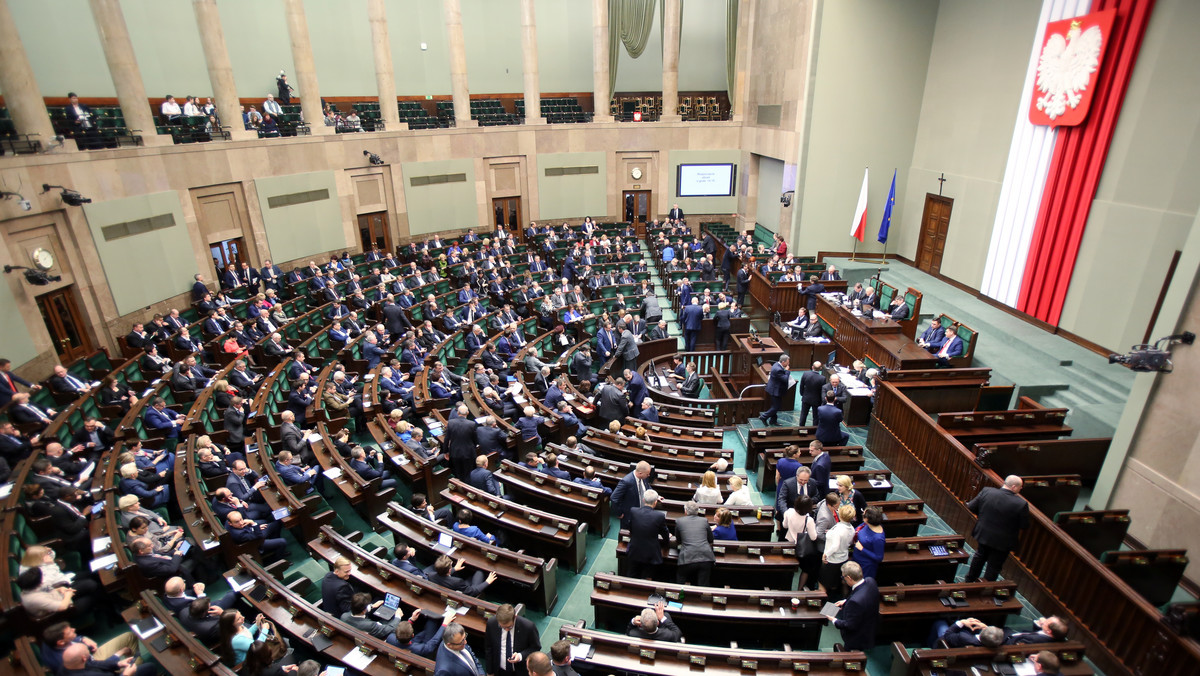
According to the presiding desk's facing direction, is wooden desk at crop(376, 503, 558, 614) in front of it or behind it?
in front

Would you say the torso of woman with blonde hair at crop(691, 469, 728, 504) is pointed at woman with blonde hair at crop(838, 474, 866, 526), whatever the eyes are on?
no

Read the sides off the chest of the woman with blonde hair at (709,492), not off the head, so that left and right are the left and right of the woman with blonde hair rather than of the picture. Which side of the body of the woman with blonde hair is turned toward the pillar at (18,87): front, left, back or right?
left

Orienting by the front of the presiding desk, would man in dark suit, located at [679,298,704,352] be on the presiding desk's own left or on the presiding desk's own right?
on the presiding desk's own right

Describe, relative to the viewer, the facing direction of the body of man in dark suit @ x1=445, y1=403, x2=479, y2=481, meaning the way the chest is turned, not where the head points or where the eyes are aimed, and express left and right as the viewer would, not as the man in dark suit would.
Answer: facing away from the viewer

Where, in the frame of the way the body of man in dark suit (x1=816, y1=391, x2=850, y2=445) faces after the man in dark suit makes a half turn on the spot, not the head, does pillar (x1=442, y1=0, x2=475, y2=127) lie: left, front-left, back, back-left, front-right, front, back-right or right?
back-right

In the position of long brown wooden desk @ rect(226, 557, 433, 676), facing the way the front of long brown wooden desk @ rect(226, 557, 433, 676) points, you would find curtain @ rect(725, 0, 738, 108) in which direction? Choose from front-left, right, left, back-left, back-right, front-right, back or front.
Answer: front

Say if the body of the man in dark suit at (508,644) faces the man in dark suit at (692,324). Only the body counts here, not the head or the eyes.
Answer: no

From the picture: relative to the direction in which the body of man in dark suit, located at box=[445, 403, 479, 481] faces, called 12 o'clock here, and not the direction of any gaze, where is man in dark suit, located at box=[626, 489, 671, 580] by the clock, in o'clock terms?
man in dark suit, located at box=[626, 489, 671, 580] is roughly at 5 o'clock from man in dark suit, located at box=[445, 403, 479, 481].

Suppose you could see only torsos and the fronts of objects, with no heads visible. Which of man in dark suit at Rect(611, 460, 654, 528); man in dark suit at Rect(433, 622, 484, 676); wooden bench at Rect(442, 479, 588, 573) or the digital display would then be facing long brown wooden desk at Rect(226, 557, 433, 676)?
the digital display

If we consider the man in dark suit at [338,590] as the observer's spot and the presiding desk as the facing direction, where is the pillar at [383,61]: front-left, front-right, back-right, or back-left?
front-left

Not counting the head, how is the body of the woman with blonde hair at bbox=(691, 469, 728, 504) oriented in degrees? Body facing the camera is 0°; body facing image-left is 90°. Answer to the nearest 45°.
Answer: approximately 180°

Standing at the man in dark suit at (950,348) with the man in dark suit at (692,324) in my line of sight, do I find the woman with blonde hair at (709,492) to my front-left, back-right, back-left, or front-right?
front-left

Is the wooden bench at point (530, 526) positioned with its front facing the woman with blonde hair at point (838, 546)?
no

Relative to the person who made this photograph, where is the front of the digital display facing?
facing the viewer

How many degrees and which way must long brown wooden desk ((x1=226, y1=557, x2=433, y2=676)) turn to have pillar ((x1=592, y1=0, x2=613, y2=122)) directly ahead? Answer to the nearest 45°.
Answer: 0° — it already faces it

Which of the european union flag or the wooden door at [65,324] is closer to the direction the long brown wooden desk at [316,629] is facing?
the european union flag

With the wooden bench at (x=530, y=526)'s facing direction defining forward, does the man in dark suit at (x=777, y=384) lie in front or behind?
in front

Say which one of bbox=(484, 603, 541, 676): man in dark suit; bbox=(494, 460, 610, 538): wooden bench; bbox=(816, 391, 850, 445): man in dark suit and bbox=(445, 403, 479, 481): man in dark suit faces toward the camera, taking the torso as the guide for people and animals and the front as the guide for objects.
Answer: bbox=(484, 603, 541, 676): man in dark suit

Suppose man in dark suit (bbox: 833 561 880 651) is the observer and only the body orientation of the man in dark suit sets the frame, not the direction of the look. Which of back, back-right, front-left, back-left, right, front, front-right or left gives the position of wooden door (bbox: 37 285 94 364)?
front
